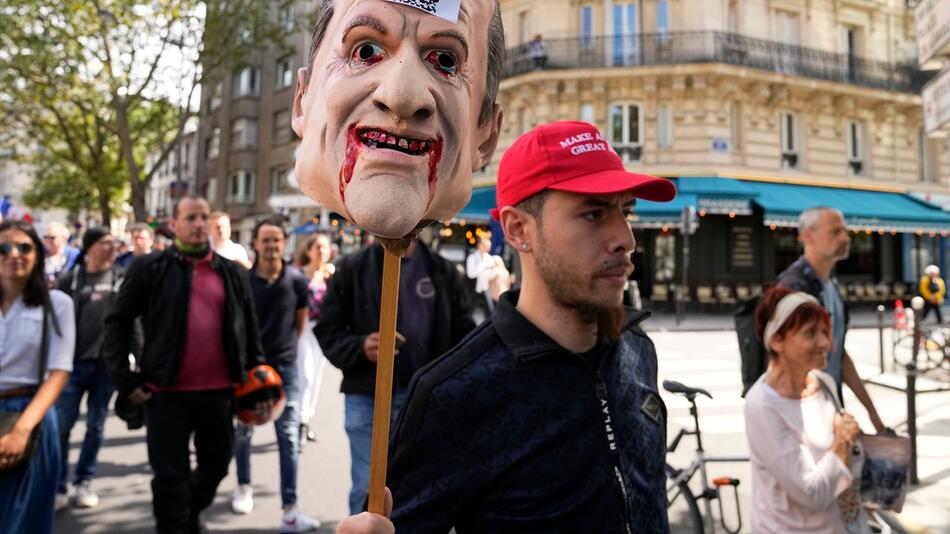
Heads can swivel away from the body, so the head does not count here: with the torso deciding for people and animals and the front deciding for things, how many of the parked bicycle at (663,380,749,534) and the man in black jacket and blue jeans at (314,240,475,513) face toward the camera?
1

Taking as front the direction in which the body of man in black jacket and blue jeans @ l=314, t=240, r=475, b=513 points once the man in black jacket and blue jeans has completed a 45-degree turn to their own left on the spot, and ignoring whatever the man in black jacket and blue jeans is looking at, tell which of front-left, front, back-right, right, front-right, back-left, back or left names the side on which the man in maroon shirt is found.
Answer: back-right

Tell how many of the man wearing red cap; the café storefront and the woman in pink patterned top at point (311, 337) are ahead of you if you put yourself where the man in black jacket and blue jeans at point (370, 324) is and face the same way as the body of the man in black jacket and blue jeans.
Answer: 1

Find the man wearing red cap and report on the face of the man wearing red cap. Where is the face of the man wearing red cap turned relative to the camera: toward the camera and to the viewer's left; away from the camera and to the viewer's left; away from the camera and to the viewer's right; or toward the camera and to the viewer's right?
toward the camera and to the viewer's right
